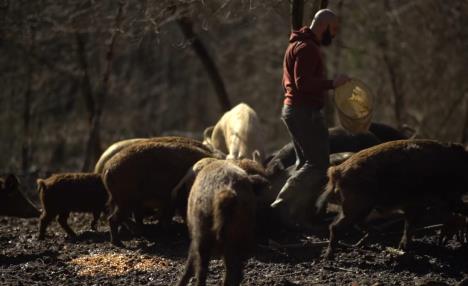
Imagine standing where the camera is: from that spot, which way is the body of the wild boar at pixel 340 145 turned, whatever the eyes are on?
to the viewer's left

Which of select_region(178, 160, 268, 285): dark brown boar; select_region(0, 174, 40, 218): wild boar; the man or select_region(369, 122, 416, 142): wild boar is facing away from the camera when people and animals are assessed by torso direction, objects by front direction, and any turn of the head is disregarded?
the dark brown boar

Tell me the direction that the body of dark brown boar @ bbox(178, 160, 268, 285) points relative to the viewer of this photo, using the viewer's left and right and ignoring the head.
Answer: facing away from the viewer

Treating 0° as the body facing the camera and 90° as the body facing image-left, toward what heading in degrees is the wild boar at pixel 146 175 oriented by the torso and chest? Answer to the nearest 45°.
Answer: approximately 270°

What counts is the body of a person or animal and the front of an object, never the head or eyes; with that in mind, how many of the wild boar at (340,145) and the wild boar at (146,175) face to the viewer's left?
1

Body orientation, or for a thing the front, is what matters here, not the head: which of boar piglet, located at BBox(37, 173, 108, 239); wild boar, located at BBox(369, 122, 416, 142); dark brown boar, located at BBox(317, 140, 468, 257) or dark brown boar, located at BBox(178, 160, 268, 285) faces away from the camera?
dark brown boar, located at BBox(178, 160, 268, 285)

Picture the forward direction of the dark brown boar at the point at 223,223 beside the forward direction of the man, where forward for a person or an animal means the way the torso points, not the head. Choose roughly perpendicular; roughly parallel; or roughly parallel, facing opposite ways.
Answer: roughly perpendicular
